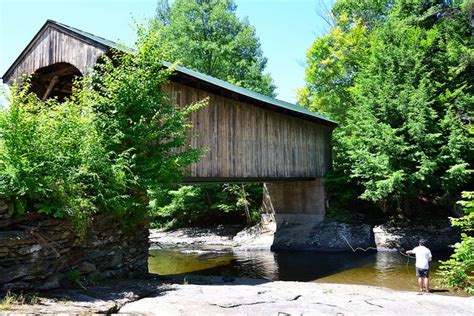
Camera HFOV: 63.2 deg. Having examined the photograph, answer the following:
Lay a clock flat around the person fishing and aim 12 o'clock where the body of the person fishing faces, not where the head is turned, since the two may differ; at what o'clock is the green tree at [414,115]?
The green tree is roughly at 12 o'clock from the person fishing.

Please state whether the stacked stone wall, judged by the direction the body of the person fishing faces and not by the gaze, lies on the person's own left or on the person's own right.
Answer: on the person's own left

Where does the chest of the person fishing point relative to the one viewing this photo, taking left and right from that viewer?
facing away from the viewer

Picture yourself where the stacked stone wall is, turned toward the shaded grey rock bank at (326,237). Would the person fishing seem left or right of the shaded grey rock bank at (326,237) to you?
right
